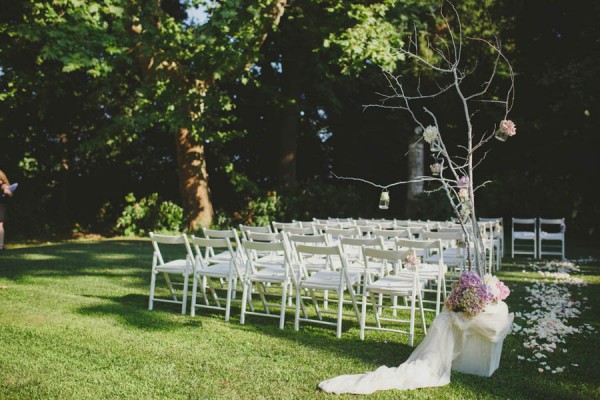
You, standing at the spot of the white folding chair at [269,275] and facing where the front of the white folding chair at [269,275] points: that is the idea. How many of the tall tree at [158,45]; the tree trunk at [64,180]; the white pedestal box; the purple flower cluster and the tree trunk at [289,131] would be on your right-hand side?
2

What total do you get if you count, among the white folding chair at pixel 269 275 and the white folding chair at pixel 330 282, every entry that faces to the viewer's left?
0

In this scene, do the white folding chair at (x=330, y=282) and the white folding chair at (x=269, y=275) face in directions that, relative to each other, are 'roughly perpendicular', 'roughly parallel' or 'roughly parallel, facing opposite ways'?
roughly parallel

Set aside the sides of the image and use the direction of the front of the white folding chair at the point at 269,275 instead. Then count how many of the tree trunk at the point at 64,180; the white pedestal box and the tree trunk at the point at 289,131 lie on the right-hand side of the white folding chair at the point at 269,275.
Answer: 1
